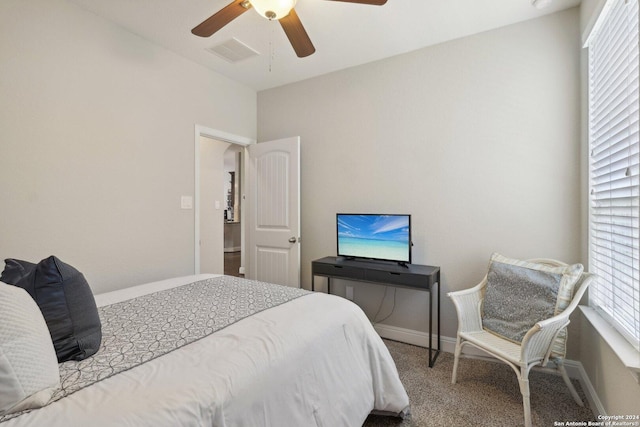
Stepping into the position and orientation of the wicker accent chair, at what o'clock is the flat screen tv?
The flat screen tv is roughly at 2 o'clock from the wicker accent chair.

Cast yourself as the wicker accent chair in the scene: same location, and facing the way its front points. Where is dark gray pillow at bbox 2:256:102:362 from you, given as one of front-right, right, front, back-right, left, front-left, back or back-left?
front

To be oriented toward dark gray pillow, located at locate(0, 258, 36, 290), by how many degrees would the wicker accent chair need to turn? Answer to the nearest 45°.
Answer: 0° — it already faces it

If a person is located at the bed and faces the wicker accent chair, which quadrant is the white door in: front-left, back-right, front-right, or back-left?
front-left

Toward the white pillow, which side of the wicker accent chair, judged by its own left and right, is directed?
front

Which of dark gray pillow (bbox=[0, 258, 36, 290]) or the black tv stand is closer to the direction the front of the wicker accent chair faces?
the dark gray pillow

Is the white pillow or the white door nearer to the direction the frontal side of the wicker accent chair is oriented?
the white pillow

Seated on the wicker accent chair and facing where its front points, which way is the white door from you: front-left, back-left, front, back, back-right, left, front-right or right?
front-right

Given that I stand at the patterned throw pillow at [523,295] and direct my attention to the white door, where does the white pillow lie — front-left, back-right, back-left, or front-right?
front-left

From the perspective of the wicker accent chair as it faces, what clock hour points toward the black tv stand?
The black tv stand is roughly at 2 o'clock from the wicker accent chair.

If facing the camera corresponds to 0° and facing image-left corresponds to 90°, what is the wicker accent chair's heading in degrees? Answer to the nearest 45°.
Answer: approximately 45°

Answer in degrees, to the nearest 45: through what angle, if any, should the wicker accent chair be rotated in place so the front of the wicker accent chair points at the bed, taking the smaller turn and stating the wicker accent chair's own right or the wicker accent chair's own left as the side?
0° — it already faces it
